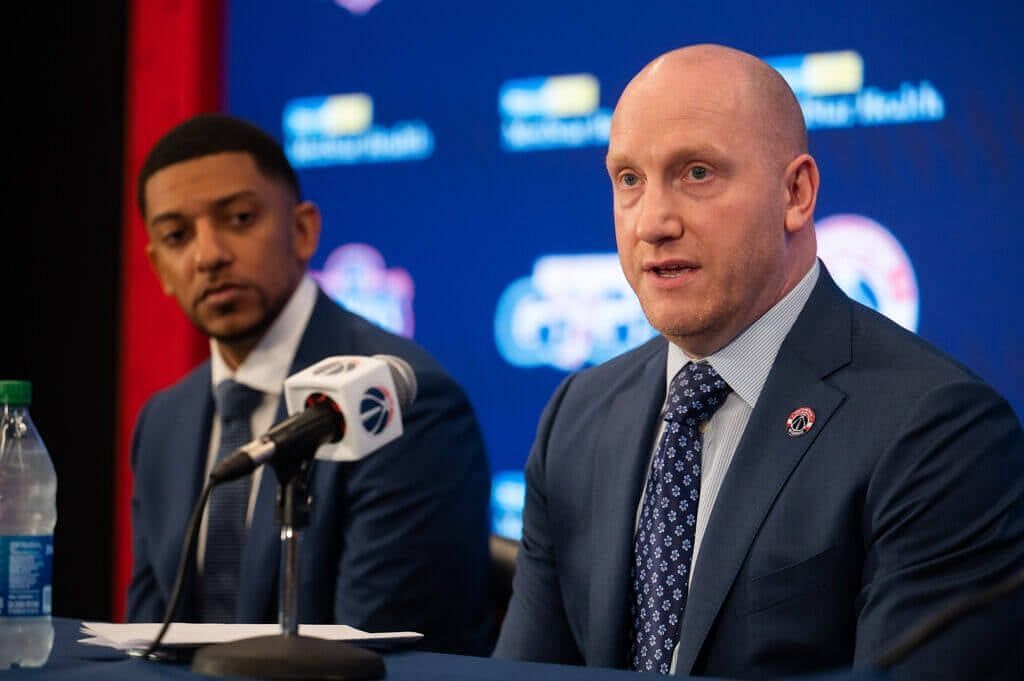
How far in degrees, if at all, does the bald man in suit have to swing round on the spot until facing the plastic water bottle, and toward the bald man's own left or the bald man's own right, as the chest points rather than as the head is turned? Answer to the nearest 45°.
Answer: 0° — they already face it

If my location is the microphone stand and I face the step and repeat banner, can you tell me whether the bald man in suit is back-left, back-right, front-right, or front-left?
front-right

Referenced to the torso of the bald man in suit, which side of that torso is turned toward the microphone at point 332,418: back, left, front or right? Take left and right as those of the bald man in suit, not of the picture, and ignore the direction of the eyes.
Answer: front

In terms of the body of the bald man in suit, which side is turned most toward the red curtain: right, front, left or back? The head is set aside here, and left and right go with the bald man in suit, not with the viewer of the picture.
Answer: right

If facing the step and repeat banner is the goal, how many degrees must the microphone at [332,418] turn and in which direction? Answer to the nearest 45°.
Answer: approximately 45° to its left

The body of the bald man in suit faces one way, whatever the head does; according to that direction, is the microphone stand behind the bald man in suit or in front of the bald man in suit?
in front

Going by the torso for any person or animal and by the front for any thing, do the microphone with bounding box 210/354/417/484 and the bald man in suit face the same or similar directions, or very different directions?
very different directions

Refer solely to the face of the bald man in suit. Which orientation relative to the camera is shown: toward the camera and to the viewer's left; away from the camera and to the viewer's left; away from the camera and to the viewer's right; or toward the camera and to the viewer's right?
toward the camera and to the viewer's left

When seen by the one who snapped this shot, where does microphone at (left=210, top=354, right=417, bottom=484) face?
facing away from the viewer and to the right of the viewer

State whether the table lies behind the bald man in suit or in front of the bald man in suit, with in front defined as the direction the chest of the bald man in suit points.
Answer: in front

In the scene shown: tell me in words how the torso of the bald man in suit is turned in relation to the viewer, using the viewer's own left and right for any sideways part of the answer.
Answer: facing the viewer and to the left of the viewer
